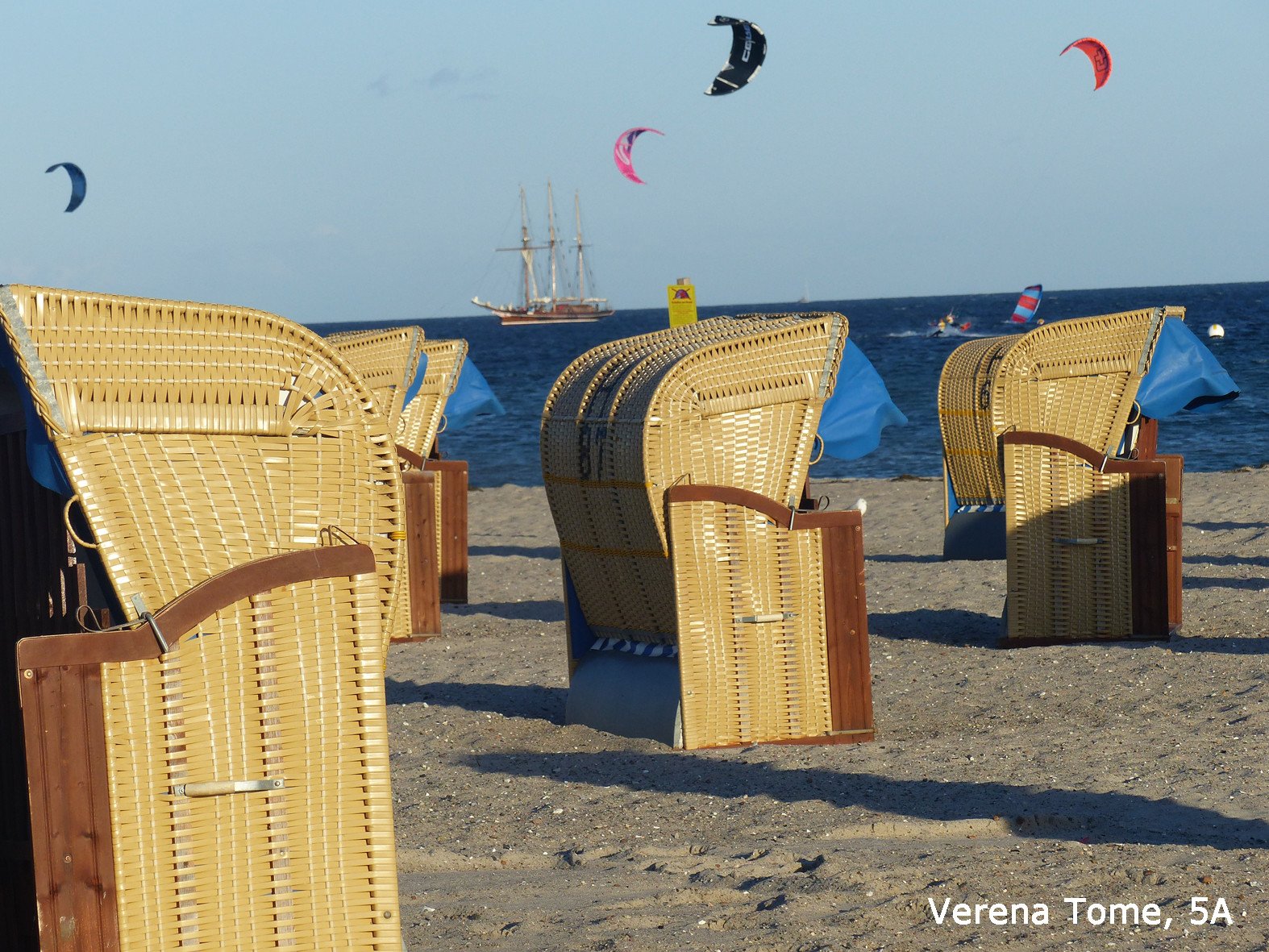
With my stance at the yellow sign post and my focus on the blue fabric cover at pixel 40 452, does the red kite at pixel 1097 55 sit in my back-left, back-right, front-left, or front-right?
back-left

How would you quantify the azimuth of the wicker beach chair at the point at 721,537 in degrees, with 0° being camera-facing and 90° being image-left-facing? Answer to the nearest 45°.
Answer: approximately 225°

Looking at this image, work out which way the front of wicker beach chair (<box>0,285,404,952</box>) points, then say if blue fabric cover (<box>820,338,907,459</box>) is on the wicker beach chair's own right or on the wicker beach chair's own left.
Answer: on the wicker beach chair's own right

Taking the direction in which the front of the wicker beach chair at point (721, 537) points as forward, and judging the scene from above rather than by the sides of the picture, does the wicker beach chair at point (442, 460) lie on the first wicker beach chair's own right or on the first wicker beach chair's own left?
on the first wicker beach chair's own left

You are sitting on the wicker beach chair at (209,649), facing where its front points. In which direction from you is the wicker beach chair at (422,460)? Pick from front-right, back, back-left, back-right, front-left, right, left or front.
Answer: right
